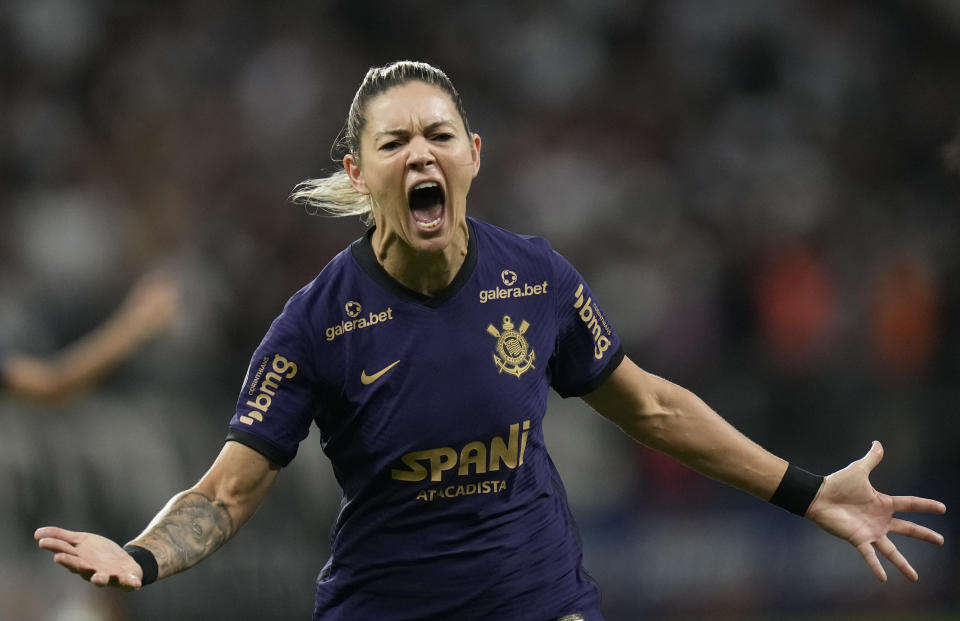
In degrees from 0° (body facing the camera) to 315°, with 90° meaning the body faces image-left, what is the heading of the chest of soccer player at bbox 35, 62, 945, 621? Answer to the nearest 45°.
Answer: approximately 0°
